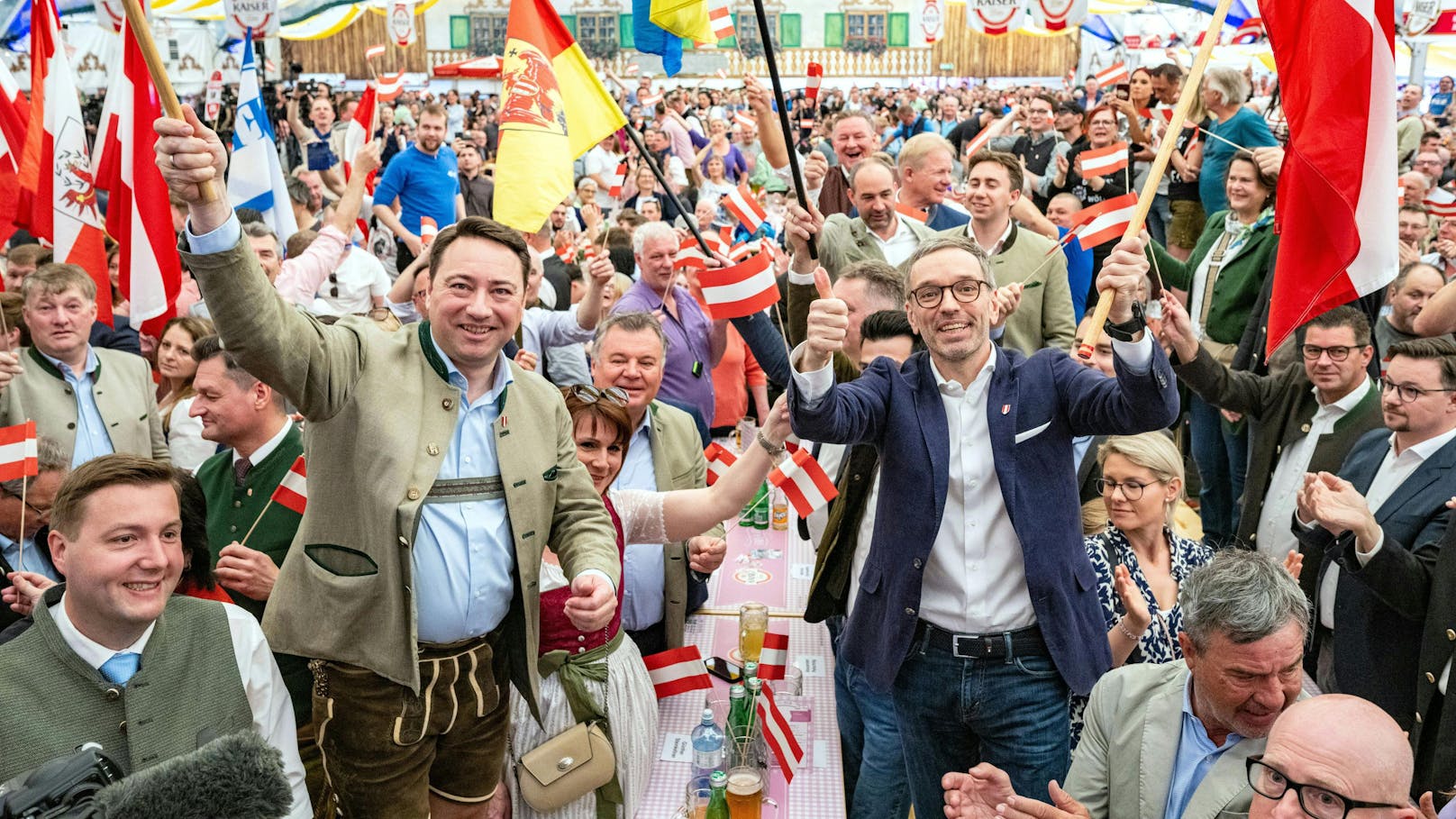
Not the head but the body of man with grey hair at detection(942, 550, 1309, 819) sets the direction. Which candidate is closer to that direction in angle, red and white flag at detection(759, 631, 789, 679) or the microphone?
the microphone

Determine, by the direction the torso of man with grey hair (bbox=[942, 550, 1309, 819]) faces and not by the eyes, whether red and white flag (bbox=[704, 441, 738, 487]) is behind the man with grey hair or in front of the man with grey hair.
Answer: behind

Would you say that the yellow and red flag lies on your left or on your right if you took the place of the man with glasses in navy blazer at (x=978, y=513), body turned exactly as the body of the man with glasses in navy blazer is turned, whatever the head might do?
on your right

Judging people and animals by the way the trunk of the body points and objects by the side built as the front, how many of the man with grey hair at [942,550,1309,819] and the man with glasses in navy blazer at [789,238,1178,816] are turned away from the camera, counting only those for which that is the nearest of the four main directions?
0

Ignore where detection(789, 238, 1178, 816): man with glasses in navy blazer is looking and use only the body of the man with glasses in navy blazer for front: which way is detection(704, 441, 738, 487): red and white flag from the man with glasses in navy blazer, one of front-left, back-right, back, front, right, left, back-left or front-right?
back-right
